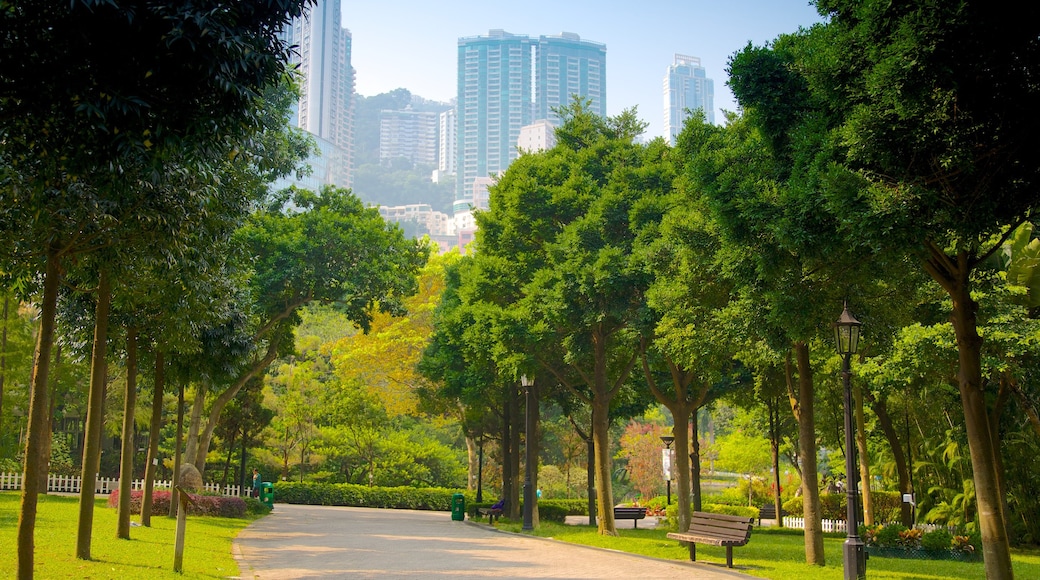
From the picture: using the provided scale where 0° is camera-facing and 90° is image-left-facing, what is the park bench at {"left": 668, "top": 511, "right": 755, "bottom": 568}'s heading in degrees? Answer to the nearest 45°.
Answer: approximately 45°

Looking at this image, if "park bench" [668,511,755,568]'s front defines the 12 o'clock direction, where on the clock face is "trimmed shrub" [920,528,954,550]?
The trimmed shrub is roughly at 6 o'clock from the park bench.

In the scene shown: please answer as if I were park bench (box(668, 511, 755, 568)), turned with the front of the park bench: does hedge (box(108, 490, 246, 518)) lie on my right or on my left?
on my right

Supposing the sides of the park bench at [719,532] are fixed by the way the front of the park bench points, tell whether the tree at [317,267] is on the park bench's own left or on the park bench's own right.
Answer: on the park bench's own right

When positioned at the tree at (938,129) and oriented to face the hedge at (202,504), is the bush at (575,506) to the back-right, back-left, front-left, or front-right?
front-right

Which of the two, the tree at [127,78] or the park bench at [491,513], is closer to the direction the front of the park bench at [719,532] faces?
the tree

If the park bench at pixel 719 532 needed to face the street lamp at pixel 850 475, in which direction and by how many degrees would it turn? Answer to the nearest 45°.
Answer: approximately 90° to its left

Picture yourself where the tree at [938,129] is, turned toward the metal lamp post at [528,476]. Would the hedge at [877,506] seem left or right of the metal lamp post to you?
right

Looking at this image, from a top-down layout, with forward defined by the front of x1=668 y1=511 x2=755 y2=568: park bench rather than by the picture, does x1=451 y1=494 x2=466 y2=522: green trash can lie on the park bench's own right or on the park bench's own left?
on the park bench's own right

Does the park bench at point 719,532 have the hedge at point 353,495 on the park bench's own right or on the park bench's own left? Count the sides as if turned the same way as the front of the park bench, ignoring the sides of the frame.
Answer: on the park bench's own right

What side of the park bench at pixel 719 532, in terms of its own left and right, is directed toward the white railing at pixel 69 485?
right

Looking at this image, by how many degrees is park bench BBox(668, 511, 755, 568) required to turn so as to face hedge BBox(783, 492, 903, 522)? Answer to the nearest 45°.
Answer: approximately 135° to its right

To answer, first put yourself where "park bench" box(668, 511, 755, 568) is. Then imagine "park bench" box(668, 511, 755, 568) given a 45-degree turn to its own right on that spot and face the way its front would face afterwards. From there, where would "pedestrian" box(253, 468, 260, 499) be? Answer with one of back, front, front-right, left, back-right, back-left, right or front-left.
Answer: front-right

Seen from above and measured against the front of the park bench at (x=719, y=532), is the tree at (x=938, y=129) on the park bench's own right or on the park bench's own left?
on the park bench's own left

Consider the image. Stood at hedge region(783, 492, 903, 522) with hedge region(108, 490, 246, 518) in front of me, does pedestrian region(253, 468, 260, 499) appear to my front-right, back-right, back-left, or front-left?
front-right
